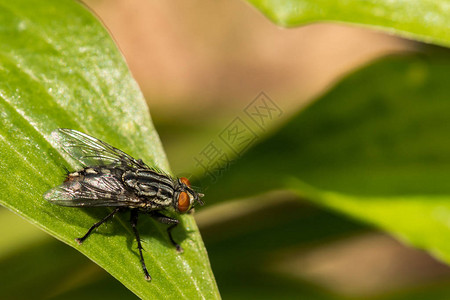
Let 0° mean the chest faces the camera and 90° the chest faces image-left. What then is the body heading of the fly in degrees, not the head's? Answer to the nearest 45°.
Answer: approximately 270°
